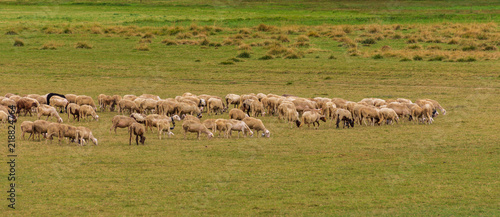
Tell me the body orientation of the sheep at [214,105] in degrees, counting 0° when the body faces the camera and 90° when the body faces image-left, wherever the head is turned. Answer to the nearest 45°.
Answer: approximately 270°

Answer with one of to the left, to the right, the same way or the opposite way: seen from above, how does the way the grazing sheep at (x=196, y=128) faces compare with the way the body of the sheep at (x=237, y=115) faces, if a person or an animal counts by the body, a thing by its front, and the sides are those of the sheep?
the same way

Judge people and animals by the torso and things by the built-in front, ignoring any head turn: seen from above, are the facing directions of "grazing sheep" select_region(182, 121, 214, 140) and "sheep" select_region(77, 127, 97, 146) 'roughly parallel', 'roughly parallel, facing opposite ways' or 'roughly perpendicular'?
roughly parallel

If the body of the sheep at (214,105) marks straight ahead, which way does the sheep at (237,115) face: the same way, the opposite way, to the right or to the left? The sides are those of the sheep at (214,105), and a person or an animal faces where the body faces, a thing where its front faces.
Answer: the same way

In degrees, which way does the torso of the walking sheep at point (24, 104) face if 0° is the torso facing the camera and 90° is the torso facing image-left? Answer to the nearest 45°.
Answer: approximately 270°

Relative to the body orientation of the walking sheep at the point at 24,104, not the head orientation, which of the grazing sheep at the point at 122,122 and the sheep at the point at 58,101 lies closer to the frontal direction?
the sheep

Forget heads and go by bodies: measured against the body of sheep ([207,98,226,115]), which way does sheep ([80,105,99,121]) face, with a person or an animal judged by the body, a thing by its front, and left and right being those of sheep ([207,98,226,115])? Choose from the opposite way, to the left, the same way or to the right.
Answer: the same way

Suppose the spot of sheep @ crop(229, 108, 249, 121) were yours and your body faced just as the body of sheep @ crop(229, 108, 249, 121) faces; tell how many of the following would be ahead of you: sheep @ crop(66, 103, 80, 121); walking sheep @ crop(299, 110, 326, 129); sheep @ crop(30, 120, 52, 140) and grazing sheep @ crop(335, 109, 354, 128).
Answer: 2

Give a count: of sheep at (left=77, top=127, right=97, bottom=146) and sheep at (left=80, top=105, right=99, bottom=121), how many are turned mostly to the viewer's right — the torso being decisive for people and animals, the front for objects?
2

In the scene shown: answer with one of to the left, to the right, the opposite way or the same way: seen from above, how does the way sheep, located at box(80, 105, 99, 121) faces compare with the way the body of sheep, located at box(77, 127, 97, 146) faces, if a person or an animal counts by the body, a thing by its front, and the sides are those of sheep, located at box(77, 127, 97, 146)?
the same way

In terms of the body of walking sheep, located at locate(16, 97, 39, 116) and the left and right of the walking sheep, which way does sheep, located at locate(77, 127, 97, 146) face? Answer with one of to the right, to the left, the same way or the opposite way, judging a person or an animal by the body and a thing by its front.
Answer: the same way

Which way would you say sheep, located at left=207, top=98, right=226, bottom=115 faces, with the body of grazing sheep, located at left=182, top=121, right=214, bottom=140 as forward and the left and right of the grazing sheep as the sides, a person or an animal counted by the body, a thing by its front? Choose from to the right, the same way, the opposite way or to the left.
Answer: the same way
